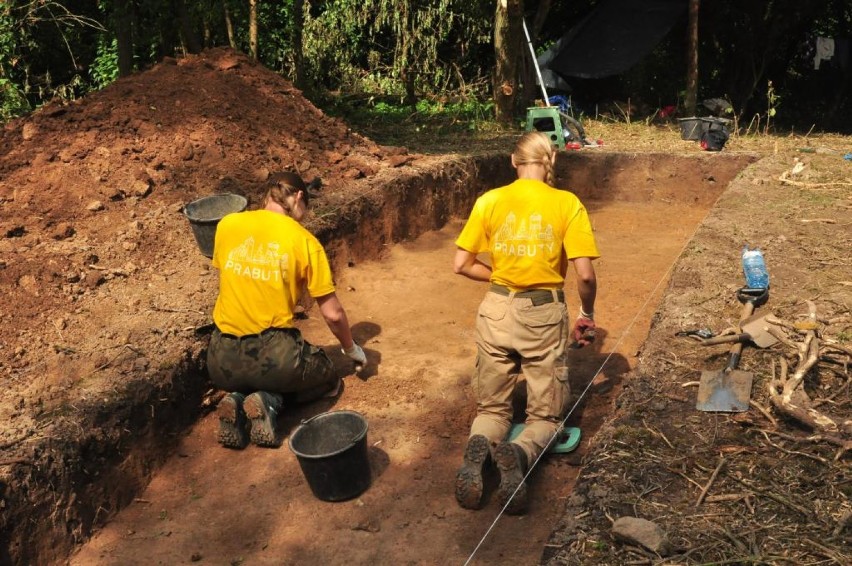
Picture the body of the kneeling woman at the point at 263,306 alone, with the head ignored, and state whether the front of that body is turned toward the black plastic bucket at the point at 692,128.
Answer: yes

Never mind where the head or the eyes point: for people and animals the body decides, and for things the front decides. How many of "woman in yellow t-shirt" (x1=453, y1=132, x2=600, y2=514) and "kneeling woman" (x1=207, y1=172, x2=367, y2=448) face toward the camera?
0

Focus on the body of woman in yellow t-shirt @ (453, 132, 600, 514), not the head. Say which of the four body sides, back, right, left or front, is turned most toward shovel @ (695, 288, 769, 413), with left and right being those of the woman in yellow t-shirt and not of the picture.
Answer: right

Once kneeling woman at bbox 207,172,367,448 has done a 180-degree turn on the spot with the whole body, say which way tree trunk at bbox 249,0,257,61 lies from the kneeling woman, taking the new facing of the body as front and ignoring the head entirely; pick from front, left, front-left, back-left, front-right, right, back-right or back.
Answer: back-right

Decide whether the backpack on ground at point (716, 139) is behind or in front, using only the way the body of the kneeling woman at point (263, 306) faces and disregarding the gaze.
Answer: in front

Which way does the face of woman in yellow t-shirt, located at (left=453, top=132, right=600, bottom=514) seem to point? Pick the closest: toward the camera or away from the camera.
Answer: away from the camera

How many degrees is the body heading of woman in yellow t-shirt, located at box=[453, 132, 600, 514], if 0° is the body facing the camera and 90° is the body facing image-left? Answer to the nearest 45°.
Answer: approximately 180°

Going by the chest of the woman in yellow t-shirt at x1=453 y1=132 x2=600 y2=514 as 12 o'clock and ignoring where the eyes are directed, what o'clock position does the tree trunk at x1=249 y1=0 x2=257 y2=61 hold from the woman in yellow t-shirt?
The tree trunk is roughly at 11 o'clock from the woman in yellow t-shirt.

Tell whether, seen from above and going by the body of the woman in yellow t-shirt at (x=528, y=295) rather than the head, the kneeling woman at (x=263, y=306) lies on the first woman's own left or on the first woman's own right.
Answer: on the first woman's own left

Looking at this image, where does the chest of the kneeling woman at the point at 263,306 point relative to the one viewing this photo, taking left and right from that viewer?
facing away from the viewer and to the right of the viewer

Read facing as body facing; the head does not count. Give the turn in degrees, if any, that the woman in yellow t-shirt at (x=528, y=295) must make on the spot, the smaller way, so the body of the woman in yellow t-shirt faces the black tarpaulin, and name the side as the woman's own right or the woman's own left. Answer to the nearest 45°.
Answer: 0° — they already face it

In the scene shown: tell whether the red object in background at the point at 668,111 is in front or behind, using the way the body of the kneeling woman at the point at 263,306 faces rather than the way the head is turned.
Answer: in front

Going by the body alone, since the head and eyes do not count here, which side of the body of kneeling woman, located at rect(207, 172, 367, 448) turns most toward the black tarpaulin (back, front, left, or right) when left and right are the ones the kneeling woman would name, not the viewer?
front

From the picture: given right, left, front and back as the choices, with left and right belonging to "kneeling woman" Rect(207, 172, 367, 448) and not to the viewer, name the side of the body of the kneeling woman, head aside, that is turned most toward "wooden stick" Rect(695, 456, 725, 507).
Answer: right

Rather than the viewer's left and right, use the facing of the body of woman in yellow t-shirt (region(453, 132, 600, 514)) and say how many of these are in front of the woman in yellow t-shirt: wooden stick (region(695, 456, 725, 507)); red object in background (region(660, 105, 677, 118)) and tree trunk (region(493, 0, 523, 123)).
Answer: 2

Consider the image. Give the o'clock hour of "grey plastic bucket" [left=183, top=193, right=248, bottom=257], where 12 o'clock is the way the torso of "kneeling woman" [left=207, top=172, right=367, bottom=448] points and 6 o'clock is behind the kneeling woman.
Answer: The grey plastic bucket is roughly at 10 o'clock from the kneeling woman.
